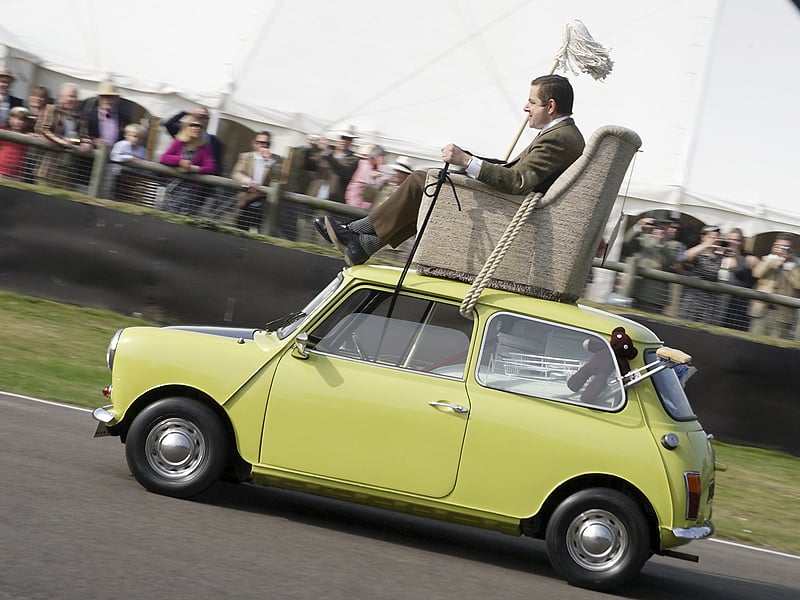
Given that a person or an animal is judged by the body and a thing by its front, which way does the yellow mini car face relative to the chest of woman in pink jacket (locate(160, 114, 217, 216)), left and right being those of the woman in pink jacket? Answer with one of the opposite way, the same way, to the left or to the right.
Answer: to the right

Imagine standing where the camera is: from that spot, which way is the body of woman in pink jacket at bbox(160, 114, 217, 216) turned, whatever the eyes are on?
toward the camera

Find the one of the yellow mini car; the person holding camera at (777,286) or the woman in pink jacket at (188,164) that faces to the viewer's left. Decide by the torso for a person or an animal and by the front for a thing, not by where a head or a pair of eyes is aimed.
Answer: the yellow mini car

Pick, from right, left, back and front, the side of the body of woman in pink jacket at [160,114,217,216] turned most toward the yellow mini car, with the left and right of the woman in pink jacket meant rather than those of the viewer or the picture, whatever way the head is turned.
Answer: front

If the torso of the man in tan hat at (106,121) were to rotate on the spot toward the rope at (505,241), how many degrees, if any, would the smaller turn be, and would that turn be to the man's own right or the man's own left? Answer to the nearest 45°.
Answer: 0° — they already face it

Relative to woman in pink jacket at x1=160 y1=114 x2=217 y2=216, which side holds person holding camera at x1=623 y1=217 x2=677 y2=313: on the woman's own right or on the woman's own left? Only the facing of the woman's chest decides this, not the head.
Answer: on the woman's own left

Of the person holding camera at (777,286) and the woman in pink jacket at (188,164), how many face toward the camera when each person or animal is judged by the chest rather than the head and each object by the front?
2

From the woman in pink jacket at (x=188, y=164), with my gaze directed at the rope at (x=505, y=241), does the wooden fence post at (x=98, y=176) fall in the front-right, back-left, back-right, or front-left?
back-right

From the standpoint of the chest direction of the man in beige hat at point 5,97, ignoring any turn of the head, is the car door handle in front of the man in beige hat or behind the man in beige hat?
in front

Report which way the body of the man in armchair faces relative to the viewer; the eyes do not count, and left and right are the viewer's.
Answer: facing to the left of the viewer

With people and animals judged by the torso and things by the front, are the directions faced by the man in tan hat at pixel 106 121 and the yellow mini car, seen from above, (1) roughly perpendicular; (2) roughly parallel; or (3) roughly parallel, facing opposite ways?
roughly perpendicular

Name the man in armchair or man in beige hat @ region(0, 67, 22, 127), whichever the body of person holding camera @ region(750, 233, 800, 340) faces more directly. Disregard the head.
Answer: the man in armchair

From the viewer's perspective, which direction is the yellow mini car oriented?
to the viewer's left

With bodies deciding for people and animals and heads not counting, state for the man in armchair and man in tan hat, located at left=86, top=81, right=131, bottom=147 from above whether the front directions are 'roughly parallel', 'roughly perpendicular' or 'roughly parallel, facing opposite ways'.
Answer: roughly perpendicular

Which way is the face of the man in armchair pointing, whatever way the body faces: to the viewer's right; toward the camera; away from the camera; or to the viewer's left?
to the viewer's left

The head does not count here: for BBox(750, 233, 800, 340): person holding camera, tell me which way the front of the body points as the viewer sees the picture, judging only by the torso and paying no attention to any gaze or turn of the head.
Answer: toward the camera
